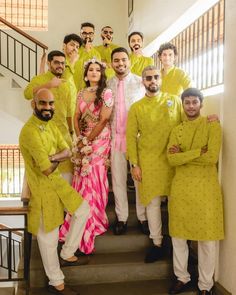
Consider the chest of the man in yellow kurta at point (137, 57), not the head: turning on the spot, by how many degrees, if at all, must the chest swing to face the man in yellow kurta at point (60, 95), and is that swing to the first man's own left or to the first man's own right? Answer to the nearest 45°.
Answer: approximately 45° to the first man's own right

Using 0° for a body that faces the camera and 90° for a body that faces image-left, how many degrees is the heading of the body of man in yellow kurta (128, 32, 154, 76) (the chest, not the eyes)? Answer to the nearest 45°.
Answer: approximately 0°

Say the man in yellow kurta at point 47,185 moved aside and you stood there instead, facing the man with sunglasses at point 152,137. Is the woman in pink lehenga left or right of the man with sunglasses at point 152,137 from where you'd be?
left

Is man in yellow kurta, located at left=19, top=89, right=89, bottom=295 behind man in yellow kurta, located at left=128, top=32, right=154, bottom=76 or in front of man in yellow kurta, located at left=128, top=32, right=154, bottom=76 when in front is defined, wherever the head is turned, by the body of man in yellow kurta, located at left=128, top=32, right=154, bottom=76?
in front

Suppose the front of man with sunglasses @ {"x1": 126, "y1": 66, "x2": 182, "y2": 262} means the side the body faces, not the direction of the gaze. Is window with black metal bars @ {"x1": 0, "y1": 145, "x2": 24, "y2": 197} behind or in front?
behind

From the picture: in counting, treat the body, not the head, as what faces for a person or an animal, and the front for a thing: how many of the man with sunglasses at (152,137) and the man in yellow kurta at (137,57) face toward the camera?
2
